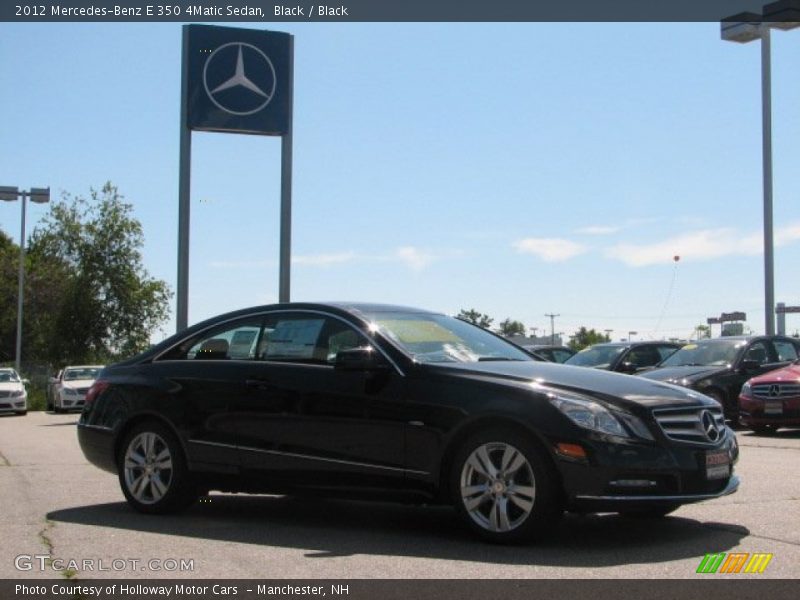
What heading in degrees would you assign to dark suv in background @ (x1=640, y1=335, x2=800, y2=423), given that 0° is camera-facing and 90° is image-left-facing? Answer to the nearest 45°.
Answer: approximately 45°

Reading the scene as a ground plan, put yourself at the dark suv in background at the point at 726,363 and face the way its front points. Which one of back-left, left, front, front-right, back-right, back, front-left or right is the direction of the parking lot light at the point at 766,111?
back-right

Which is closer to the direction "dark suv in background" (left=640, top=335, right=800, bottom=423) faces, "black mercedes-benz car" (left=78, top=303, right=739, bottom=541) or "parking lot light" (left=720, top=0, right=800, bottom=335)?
the black mercedes-benz car

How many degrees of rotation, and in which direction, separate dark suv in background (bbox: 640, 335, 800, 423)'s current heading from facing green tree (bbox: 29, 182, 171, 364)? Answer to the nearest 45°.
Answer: approximately 90° to its right

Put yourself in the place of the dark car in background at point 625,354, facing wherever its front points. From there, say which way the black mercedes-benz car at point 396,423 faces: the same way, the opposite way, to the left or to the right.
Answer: to the left

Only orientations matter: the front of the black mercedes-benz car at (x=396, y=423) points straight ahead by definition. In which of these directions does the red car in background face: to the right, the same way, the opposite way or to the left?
to the right

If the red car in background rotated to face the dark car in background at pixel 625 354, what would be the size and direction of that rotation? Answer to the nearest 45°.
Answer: approximately 90° to its right

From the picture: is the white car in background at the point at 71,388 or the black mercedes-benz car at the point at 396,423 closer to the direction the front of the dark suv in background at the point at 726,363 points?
the black mercedes-benz car

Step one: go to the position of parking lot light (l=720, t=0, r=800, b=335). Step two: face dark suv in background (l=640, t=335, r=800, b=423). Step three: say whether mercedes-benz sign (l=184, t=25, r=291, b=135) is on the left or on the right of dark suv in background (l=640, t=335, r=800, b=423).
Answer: right

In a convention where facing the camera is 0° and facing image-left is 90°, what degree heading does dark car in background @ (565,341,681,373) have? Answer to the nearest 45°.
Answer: approximately 45°
